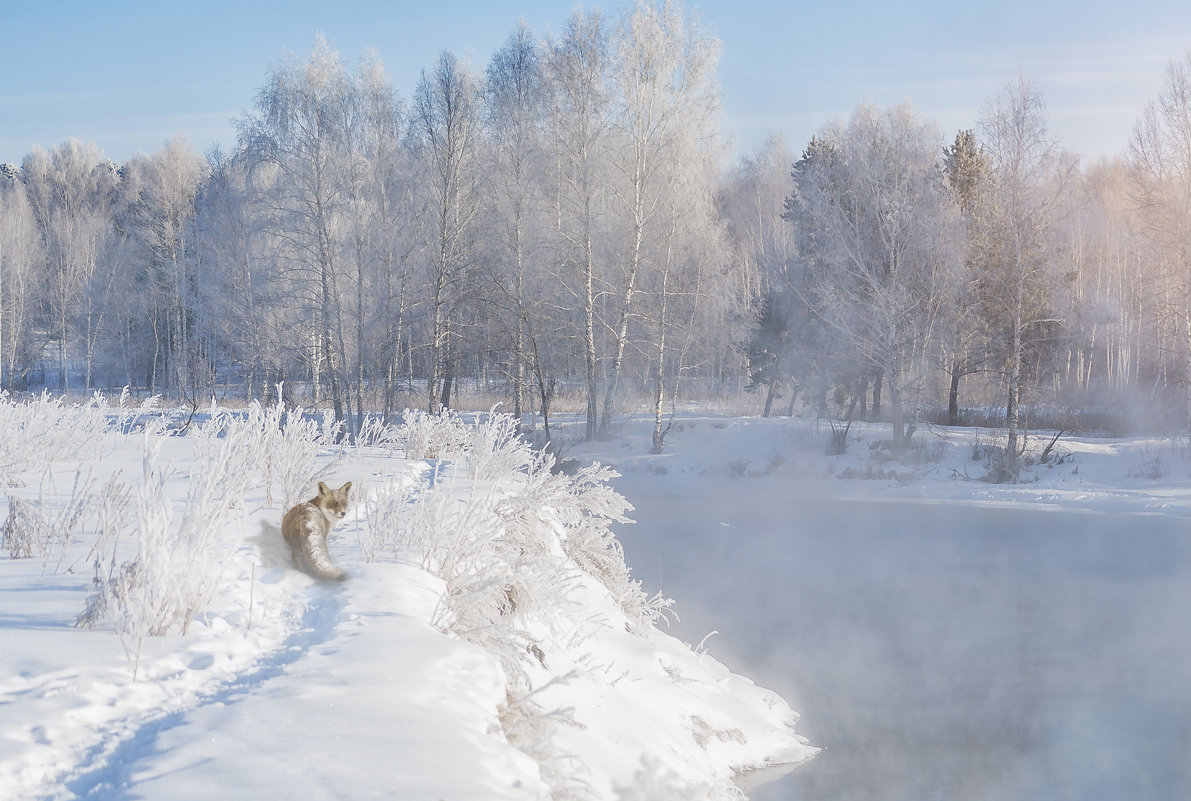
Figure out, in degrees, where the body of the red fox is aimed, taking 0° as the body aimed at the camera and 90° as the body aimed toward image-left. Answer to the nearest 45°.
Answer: approximately 225°

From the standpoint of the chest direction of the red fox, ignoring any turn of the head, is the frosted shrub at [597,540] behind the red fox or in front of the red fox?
in front

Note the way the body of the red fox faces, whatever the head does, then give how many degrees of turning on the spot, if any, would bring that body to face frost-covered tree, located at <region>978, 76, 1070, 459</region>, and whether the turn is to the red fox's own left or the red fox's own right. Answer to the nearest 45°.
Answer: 0° — it already faces it

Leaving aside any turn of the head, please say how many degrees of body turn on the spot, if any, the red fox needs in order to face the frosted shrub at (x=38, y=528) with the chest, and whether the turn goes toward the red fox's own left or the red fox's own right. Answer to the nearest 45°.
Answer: approximately 135° to the red fox's own left

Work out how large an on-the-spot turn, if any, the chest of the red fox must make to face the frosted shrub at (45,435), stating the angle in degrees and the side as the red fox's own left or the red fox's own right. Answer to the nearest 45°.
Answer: approximately 90° to the red fox's own left

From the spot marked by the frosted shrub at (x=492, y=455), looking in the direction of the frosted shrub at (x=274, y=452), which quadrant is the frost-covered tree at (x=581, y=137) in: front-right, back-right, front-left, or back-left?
back-right

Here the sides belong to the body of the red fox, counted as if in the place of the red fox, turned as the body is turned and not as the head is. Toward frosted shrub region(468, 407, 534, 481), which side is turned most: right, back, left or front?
front

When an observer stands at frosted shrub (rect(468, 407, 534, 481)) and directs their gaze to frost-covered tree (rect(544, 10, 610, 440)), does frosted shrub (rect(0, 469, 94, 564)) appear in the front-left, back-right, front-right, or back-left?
back-left

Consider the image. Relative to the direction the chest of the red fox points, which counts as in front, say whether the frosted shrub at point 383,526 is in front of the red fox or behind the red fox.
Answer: in front

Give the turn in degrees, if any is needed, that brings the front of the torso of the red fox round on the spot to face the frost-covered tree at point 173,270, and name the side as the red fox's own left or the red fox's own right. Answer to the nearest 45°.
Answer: approximately 45° to the red fox's own left
